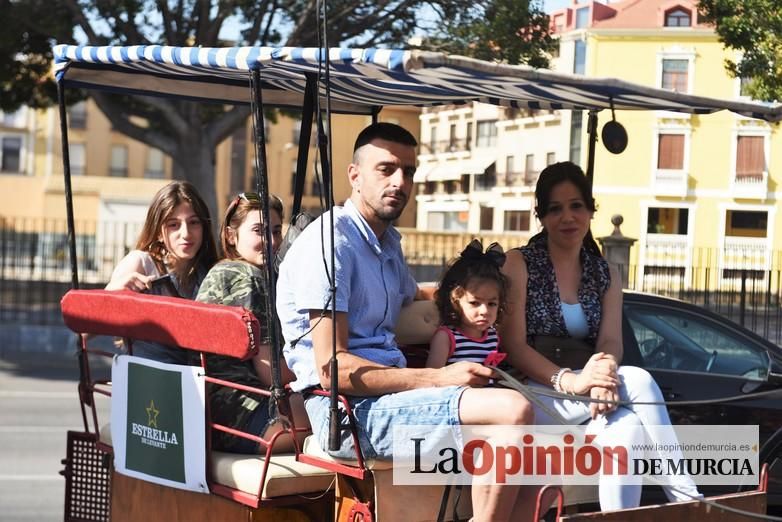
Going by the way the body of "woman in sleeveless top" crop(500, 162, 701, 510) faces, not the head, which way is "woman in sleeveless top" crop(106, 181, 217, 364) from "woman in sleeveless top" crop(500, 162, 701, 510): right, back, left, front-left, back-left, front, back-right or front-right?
back-right

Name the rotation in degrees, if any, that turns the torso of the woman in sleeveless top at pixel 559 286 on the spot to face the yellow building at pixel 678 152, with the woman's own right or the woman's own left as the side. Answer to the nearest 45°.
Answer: approximately 135° to the woman's own left

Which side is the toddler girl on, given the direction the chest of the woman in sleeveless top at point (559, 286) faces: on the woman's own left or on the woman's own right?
on the woman's own right

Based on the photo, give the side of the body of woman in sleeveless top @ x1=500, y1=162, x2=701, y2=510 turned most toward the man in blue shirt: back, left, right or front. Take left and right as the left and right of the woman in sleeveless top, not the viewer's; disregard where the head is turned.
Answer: right

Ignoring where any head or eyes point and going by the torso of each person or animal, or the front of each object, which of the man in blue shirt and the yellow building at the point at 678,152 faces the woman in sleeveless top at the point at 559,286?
the yellow building

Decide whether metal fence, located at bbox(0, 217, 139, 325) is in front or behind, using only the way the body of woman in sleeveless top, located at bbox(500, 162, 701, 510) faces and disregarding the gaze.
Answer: behind

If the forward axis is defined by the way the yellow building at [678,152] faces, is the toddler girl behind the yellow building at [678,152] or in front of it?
in front

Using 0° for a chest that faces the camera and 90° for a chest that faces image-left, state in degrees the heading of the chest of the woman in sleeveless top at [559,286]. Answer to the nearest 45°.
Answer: approximately 315°

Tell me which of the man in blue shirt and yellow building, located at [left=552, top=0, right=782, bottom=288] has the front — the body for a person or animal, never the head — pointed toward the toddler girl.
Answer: the yellow building

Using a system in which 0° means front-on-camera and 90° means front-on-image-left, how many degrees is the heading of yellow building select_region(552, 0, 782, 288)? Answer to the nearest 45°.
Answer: approximately 0°
